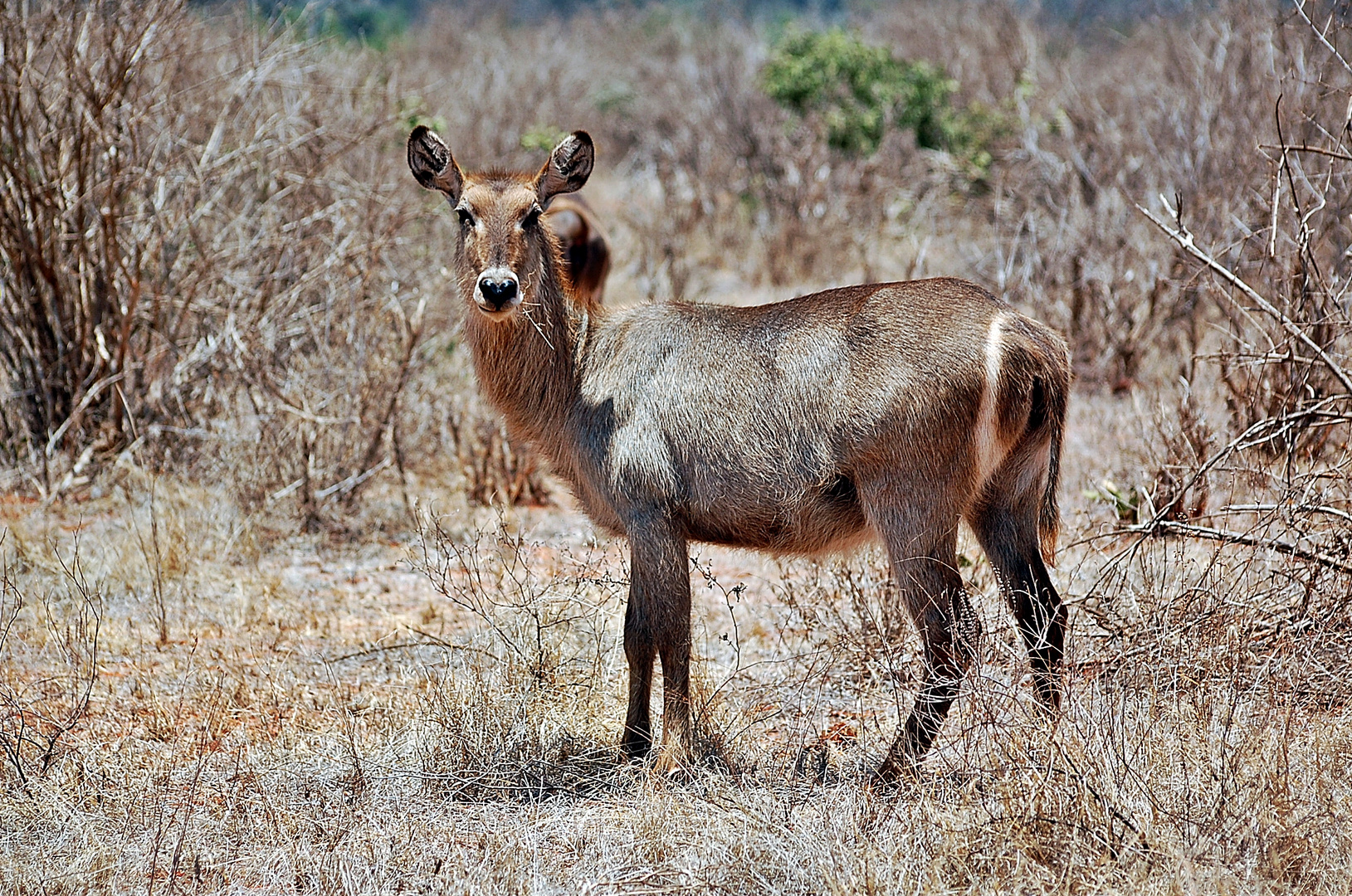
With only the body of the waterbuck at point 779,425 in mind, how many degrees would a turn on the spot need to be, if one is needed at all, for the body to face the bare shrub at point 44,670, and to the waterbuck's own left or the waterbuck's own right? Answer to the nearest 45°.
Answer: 0° — it already faces it

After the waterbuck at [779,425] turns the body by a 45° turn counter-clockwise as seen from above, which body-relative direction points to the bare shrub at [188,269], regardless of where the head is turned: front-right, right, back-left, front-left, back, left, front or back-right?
right

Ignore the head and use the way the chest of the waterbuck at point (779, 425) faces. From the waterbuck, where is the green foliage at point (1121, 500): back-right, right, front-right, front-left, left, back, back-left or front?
back-right

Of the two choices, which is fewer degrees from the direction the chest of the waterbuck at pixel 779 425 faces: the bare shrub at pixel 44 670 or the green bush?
the bare shrub

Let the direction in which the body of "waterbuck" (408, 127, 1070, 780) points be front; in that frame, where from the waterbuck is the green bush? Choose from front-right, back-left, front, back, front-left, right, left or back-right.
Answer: right

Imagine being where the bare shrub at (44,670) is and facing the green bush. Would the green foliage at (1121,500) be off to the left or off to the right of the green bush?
right

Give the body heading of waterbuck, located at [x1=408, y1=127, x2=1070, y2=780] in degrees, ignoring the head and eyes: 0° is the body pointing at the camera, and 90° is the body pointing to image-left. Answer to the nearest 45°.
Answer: approximately 90°
